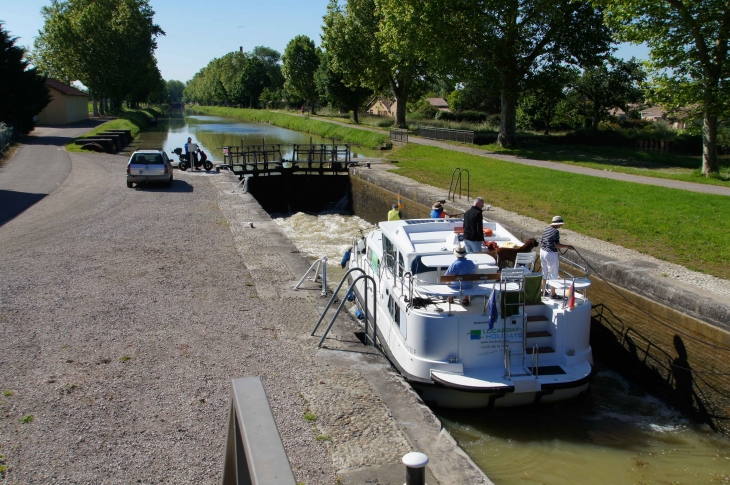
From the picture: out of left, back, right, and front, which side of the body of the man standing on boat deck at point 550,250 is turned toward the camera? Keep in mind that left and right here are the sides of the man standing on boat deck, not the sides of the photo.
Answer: right

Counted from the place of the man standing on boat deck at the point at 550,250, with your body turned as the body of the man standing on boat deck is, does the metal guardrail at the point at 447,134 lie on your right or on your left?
on your left

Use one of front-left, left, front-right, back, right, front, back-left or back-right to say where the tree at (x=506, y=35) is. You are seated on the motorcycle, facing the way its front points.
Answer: front

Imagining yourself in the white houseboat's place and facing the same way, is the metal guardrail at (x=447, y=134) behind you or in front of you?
in front

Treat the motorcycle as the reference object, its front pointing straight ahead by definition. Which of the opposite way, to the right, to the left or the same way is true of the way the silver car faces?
to the left

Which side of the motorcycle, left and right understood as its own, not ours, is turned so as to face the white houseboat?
right

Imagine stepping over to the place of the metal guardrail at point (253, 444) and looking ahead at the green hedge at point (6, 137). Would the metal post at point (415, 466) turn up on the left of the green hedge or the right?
right

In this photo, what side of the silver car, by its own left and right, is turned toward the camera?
back

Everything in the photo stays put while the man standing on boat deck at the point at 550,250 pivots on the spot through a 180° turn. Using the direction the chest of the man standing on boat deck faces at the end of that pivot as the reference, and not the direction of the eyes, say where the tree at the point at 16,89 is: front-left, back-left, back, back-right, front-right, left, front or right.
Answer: front-right

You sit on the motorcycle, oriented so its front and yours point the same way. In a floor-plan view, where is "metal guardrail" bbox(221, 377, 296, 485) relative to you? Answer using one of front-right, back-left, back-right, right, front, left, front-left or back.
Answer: right
